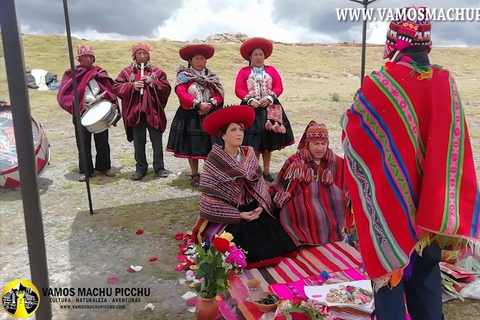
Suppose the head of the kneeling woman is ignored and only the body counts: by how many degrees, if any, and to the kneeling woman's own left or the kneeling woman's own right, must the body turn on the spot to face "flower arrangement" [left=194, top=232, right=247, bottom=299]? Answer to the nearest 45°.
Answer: approximately 45° to the kneeling woman's own right

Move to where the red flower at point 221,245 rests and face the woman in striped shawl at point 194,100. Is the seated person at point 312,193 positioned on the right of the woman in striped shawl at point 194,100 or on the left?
right

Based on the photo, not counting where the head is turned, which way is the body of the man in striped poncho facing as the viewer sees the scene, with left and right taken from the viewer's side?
facing away from the viewer

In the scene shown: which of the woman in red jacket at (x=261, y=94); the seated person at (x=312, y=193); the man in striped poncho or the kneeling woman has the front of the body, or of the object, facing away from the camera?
the man in striped poncho

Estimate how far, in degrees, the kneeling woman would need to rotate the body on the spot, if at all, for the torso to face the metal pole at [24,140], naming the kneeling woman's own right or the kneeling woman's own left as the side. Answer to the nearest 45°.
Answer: approximately 90° to the kneeling woman's own right

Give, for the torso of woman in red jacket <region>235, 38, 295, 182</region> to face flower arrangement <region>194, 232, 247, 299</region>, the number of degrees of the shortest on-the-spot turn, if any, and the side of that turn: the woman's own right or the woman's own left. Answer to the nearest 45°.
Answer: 0° — they already face it

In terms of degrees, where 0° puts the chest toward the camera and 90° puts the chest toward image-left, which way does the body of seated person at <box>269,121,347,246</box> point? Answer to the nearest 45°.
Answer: approximately 0°

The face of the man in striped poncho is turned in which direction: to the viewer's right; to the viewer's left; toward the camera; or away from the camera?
away from the camera

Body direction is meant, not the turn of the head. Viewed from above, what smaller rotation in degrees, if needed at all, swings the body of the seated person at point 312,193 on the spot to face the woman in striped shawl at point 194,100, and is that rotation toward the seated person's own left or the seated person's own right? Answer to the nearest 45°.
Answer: approximately 135° to the seated person's own right

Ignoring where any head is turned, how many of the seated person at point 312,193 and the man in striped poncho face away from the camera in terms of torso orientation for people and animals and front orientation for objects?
1

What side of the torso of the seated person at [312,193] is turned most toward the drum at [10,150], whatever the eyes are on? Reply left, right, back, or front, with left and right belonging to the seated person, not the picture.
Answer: right

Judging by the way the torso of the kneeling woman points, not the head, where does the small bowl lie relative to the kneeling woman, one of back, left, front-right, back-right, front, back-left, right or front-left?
front-right
